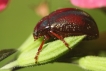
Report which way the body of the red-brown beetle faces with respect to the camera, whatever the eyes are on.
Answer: to the viewer's left
